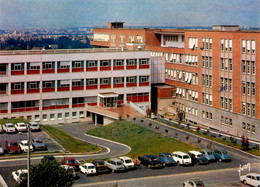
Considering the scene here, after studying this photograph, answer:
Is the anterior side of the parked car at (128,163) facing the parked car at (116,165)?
no

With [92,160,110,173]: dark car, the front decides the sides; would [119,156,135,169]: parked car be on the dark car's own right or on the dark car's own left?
on the dark car's own left

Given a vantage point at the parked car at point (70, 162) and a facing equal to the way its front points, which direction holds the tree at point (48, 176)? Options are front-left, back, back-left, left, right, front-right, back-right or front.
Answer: front-right

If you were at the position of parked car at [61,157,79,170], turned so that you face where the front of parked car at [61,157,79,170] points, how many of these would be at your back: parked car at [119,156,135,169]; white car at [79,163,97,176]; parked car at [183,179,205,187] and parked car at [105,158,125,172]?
0

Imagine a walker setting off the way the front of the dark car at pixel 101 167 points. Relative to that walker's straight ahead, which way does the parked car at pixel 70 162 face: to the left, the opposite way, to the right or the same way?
the same way

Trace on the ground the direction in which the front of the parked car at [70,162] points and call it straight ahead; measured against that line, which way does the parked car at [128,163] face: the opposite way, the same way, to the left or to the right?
the same way
